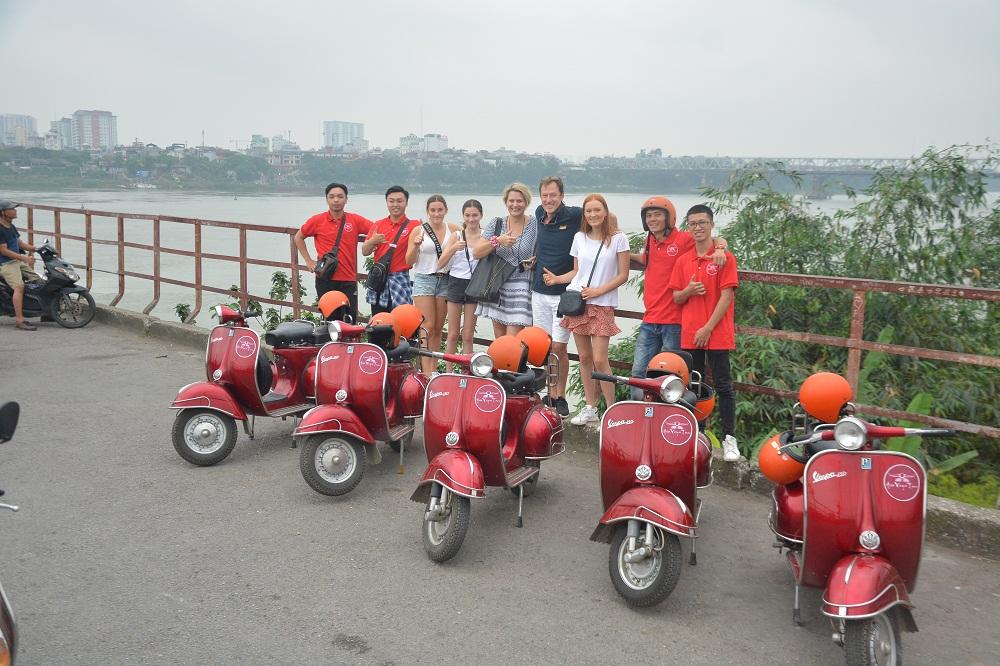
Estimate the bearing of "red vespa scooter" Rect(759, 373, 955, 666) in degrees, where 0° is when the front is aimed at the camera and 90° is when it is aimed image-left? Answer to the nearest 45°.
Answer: approximately 0°

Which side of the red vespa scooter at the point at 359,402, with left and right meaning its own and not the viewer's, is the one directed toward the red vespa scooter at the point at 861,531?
left

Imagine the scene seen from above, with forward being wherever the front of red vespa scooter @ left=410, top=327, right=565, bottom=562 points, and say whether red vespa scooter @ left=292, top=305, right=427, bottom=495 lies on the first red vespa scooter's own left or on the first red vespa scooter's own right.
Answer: on the first red vespa scooter's own right

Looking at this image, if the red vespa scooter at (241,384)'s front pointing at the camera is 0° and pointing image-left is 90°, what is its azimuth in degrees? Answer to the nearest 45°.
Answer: approximately 45°

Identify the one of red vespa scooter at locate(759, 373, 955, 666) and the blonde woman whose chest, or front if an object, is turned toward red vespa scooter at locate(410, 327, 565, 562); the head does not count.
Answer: the blonde woman

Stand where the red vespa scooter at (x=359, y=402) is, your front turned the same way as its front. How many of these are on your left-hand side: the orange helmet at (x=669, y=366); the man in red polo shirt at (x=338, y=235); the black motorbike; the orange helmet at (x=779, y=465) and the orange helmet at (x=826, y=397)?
3

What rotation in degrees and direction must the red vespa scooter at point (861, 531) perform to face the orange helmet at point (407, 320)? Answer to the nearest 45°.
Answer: approximately 135° to its right
